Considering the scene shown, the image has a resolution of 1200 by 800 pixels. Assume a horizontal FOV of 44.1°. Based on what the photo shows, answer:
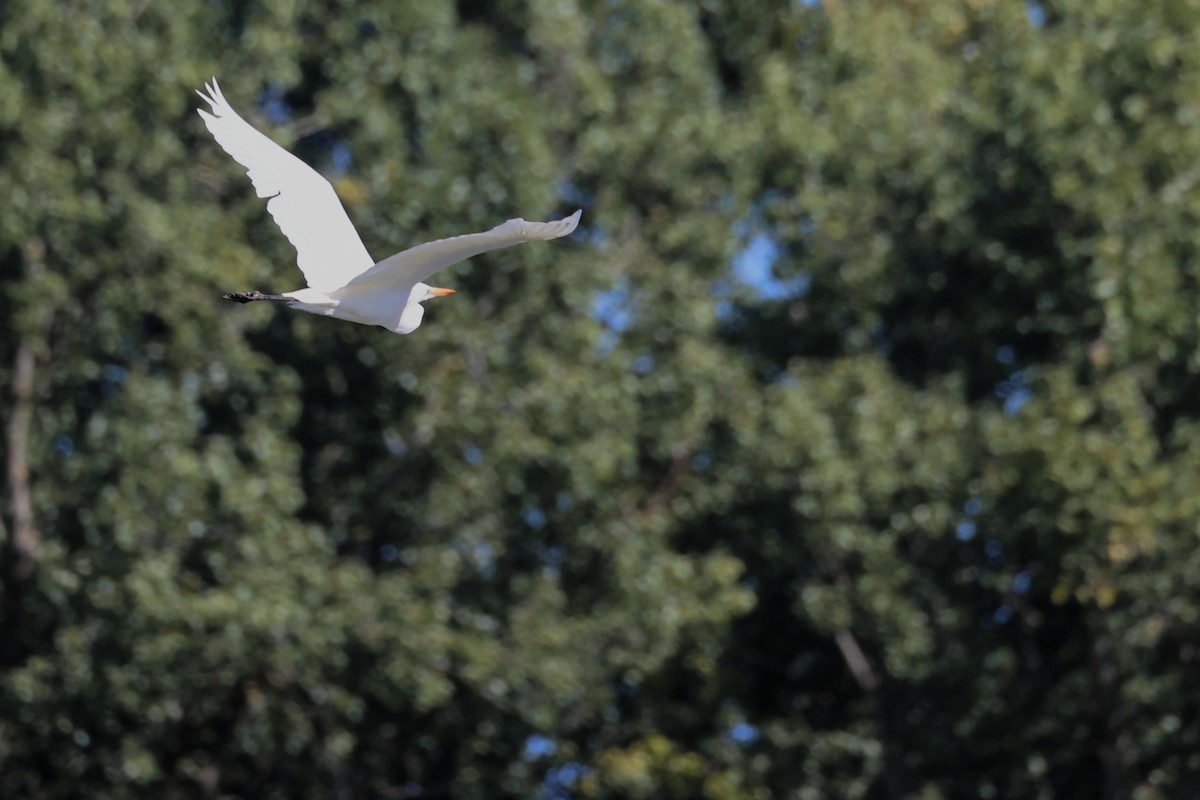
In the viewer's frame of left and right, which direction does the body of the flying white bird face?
facing away from the viewer and to the right of the viewer
